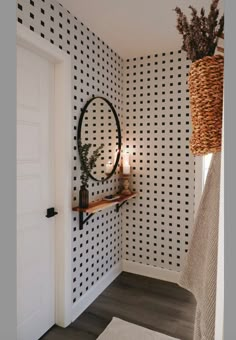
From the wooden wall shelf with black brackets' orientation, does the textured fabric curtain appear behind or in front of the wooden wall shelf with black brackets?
in front

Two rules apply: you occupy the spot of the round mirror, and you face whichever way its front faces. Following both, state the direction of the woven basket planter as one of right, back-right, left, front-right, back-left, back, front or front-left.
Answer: front-right

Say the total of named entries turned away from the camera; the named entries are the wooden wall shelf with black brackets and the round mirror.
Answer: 0

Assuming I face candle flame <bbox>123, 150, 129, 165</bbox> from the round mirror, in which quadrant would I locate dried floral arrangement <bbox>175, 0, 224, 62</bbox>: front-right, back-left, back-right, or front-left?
back-right

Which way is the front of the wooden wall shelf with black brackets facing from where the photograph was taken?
facing the viewer and to the right of the viewer

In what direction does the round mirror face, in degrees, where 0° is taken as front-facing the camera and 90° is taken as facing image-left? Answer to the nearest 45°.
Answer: approximately 315°

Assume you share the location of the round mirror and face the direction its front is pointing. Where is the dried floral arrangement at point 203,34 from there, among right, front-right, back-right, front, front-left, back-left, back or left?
front-right
